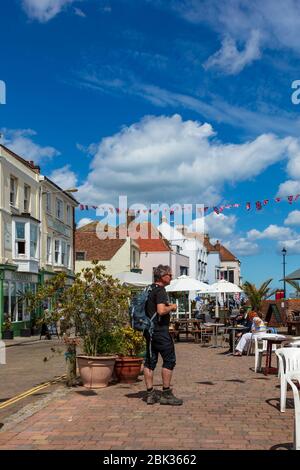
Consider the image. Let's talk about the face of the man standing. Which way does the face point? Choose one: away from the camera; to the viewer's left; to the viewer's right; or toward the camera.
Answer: to the viewer's right

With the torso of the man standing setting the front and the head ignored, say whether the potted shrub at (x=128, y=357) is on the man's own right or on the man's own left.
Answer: on the man's own left

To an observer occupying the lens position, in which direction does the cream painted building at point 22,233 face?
facing the viewer and to the right of the viewer

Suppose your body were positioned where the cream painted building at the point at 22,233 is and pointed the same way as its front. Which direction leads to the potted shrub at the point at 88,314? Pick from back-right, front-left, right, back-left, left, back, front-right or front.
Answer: front-right

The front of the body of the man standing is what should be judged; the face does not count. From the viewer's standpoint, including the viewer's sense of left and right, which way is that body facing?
facing to the right of the viewer

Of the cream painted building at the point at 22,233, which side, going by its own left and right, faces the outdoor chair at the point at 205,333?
front

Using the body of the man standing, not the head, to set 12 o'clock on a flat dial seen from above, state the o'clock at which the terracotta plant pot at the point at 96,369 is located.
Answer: The terracotta plant pot is roughly at 8 o'clock from the man standing.

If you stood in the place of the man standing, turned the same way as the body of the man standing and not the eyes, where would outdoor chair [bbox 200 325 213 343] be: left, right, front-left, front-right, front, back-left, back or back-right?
left

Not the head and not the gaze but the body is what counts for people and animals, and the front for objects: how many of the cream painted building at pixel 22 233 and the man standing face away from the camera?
0

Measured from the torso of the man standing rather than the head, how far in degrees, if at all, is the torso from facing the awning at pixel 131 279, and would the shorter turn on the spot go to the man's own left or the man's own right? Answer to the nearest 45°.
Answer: approximately 90° to the man's own left
